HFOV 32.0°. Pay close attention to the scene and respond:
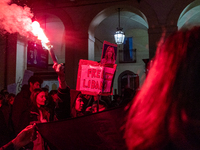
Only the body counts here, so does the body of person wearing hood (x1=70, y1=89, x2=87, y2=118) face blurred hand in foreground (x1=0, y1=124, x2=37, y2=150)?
no

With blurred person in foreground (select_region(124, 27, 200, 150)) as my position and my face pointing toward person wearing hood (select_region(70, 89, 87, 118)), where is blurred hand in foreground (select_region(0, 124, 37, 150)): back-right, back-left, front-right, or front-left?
front-left

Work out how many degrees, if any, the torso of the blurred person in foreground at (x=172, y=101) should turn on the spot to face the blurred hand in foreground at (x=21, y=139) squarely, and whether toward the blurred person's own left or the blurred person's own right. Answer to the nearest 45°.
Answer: approximately 45° to the blurred person's own left

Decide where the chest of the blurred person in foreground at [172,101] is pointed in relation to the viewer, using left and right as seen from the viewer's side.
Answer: facing away from the viewer

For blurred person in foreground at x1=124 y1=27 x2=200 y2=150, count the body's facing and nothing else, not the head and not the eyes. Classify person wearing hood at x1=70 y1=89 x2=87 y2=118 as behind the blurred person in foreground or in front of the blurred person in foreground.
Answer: in front
